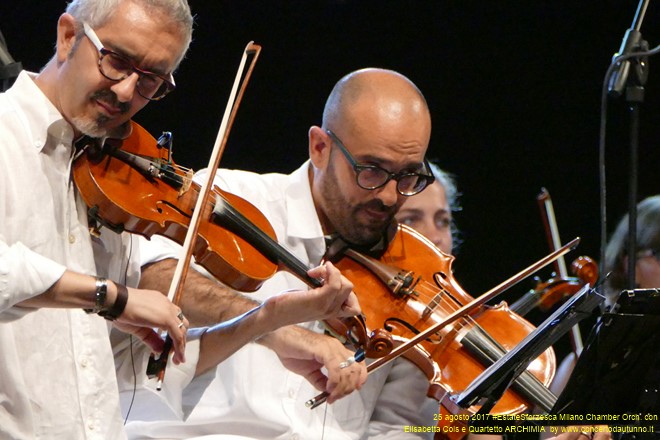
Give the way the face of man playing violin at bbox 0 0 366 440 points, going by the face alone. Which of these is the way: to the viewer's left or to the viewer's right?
to the viewer's right

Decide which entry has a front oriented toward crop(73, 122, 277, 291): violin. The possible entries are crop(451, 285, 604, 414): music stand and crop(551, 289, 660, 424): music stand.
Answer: crop(451, 285, 604, 414): music stand

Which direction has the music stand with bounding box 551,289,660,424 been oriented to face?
away from the camera

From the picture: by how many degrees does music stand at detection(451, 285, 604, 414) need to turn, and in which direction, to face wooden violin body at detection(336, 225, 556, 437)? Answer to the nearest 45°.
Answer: approximately 45° to its right

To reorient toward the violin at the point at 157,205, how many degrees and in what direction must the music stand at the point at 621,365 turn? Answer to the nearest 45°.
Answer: approximately 90° to its left

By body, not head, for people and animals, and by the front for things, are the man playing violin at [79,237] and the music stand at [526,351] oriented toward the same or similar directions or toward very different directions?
very different directions

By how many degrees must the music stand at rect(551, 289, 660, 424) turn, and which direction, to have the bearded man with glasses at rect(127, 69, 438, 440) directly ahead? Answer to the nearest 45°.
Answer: approximately 45° to its left

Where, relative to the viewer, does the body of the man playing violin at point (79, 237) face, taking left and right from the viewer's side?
facing the viewer and to the right of the viewer

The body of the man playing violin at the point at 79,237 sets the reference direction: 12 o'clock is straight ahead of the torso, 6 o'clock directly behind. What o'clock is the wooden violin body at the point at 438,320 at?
The wooden violin body is roughly at 10 o'clock from the man playing violin.

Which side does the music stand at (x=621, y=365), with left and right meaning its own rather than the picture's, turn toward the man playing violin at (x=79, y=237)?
left
